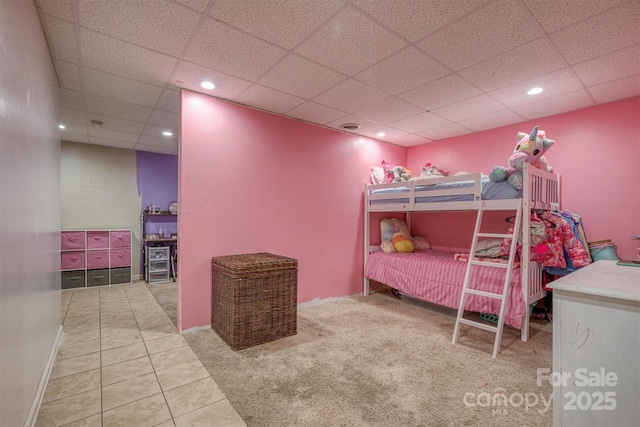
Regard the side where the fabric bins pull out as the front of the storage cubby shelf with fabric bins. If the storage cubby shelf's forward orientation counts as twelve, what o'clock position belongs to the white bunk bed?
The white bunk bed is roughly at 11 o'clock from the storage cubby shelf with fabric bins.

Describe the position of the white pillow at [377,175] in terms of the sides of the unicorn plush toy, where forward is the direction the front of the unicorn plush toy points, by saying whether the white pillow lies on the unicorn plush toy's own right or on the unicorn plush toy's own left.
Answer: on the unicorn plush toy's own right

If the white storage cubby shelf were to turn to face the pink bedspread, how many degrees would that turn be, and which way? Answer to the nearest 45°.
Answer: approximately 45° to its left

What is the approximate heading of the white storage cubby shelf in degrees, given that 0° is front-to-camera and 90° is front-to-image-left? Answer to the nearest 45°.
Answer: approximately 0°

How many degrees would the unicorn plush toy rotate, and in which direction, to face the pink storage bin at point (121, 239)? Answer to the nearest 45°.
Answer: approximately 45° to its right
